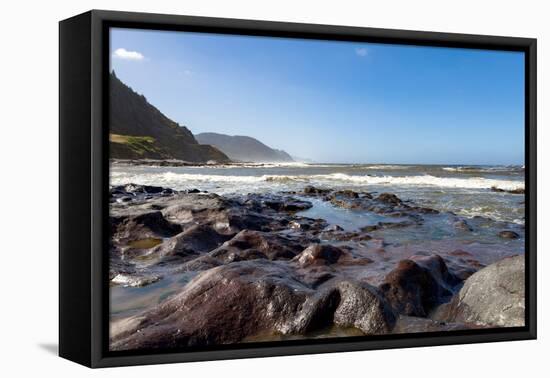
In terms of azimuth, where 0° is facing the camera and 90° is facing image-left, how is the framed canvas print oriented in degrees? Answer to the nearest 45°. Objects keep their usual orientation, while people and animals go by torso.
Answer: approximately 315°
